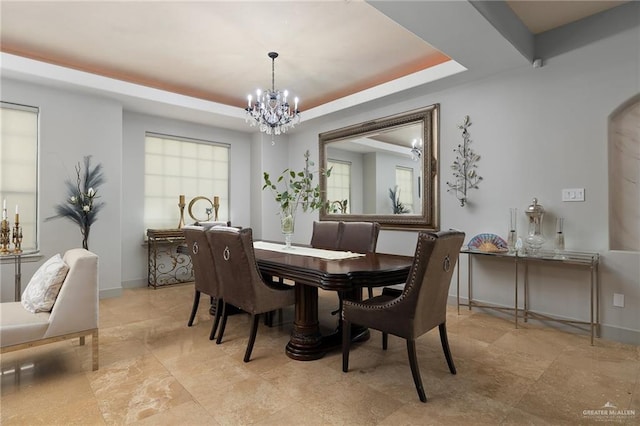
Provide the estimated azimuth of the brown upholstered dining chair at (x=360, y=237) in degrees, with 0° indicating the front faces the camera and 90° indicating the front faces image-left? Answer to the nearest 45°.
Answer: approximately 45°

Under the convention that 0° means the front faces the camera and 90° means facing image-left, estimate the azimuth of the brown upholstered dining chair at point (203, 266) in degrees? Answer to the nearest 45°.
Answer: approximately 225°

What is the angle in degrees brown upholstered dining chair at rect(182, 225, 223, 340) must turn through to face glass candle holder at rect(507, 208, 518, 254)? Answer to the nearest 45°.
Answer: approximately 45° to its right

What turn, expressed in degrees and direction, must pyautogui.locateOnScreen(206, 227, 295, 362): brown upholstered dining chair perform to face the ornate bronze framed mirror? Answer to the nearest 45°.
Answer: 0° — it already faces it

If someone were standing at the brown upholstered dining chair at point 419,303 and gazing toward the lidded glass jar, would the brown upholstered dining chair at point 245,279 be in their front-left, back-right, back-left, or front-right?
back-left

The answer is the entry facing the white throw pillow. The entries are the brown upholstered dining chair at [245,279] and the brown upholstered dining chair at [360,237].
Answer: the brown upholstered dining chair at [360,237]

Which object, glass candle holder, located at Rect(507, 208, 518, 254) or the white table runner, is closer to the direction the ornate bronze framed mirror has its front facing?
the white table runner

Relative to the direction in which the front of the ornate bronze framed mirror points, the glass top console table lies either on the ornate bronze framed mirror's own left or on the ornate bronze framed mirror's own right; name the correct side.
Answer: on the ornate bronze framed mirror's own left

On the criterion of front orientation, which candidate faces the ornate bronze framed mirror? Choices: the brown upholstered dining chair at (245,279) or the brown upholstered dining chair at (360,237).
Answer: the brown upholstered dining chair at (245,279)

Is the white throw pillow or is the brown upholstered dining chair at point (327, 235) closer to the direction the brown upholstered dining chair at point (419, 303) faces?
the brown upholstered dining chair

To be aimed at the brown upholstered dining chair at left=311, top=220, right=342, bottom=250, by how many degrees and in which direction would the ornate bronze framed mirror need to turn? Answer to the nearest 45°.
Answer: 0° — it already faces it

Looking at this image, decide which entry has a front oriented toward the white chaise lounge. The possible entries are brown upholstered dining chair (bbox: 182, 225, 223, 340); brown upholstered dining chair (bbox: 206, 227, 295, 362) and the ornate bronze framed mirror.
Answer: the ornate bronze framed mirror
